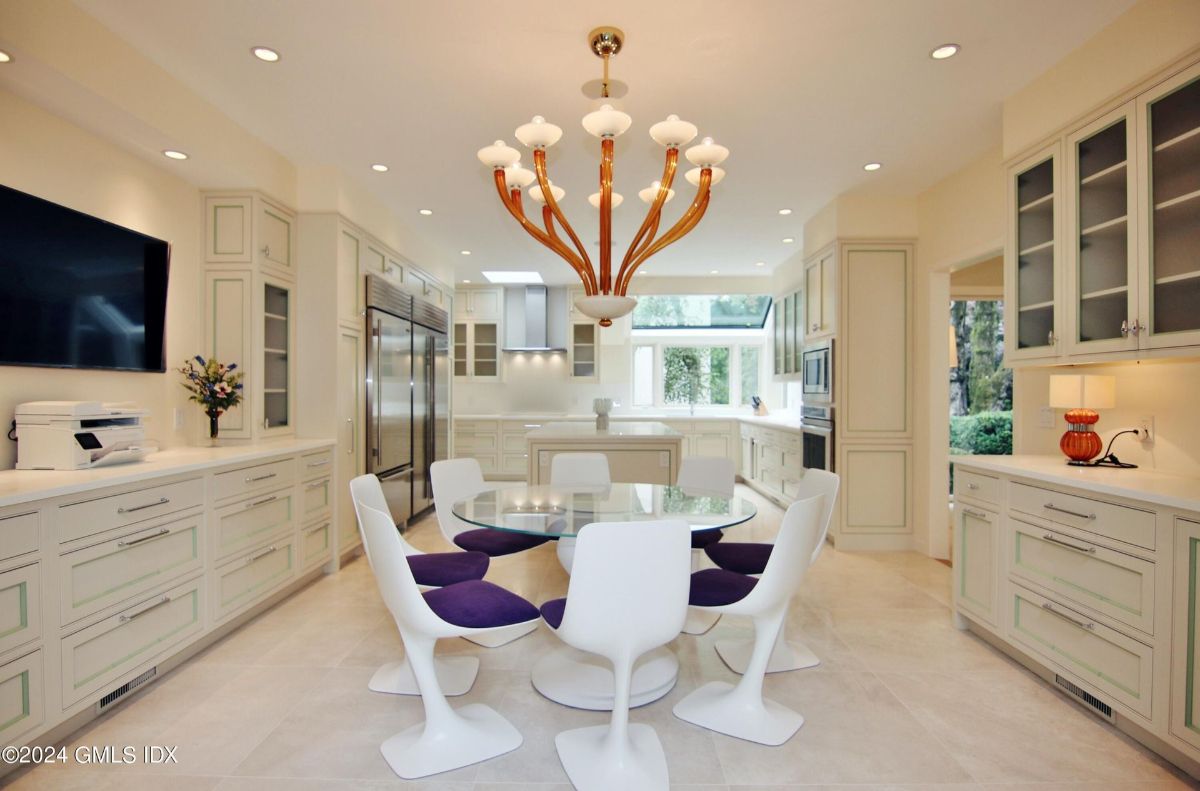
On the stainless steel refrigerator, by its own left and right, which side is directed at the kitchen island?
front

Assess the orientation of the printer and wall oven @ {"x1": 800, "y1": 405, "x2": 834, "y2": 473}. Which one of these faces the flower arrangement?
the wall oven

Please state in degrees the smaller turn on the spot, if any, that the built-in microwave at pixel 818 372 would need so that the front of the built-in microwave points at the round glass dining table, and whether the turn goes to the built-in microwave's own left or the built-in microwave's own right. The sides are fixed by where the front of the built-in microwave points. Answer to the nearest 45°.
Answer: approximately 45° to the built-in microwave's own left

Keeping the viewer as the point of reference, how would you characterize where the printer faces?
facing the viewer and to the right of the viewer

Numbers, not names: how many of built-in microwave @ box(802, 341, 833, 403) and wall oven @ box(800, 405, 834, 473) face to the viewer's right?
0

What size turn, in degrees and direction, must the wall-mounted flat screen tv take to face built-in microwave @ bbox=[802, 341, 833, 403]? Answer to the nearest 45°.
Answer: approximately 45° to its left

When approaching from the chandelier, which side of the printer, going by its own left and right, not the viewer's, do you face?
front

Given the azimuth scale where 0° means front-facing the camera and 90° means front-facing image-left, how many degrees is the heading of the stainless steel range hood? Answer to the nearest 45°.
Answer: approximately 0°

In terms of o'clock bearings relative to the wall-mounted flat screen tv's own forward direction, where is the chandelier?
The chandelier is roughly at 12 o'clock from the wall-mounted flat screen tv.

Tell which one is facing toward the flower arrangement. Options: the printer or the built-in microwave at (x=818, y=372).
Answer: the built-in microwave
